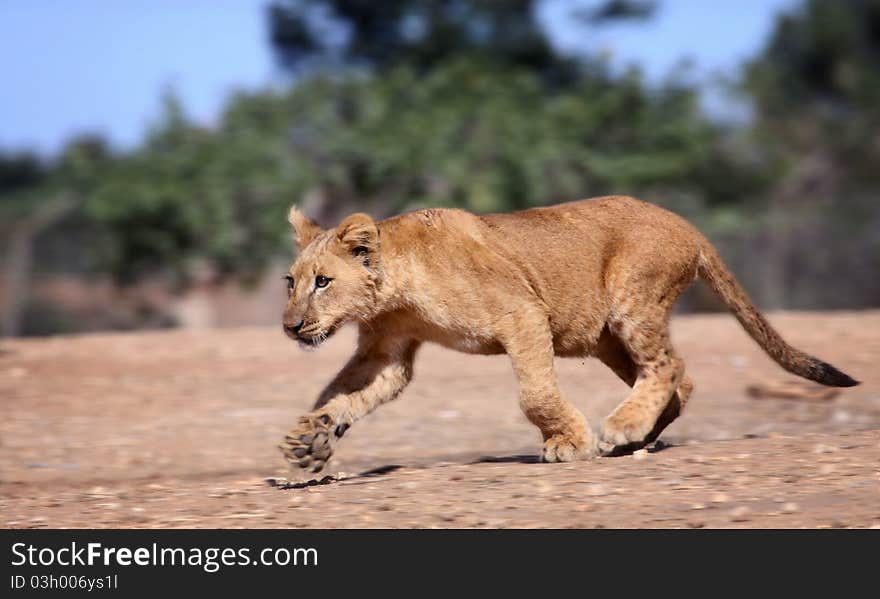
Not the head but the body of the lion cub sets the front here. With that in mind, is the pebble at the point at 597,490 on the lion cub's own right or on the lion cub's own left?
on the lion cub's own left

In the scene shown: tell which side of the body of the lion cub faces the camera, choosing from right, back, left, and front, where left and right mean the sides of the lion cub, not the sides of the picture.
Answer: left

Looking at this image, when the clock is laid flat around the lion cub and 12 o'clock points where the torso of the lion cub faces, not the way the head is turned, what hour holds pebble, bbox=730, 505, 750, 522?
The pebble is roughly at 8 o'clock from the lion cub.
